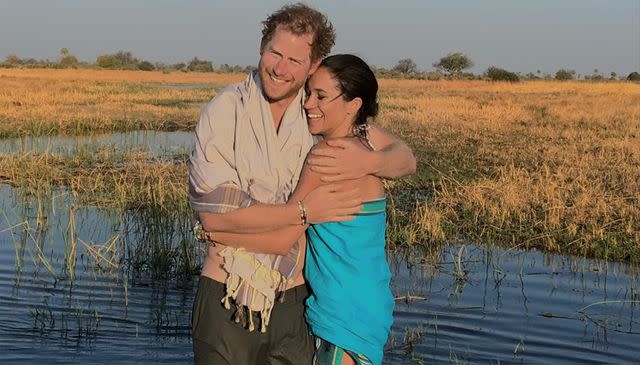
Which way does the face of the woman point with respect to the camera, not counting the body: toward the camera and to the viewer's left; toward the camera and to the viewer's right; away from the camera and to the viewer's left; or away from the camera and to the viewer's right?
toward the camera and to the viewer's left

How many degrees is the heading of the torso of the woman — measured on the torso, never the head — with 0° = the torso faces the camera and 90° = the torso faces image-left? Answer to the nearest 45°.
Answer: approximately 90°
